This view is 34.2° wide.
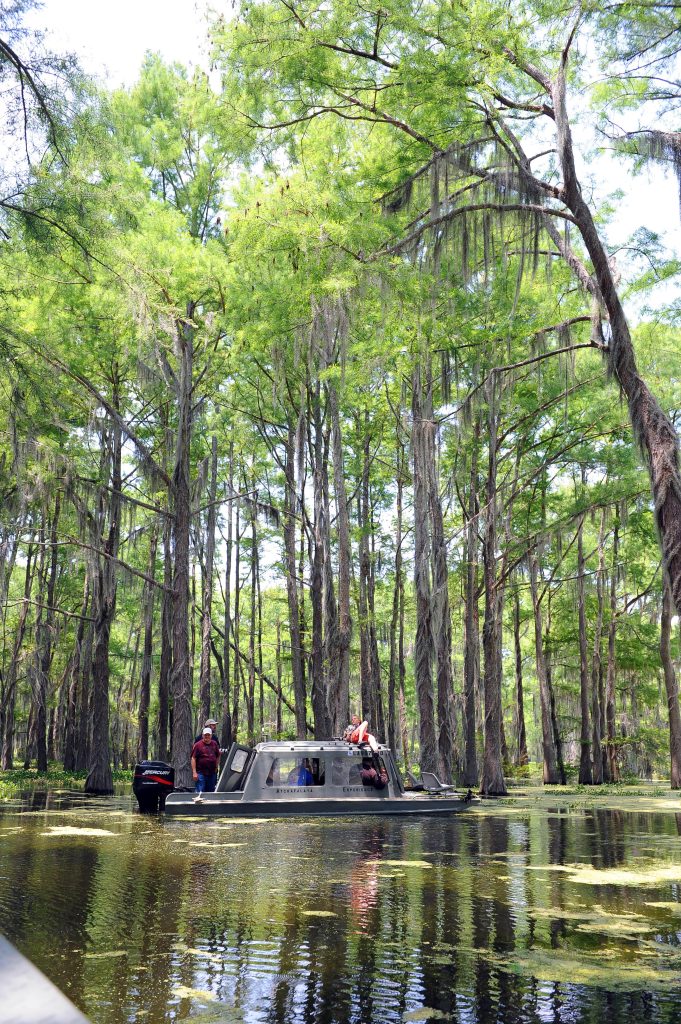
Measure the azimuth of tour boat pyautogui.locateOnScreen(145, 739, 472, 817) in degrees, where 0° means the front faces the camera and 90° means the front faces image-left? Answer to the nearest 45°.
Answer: approximately 270°
